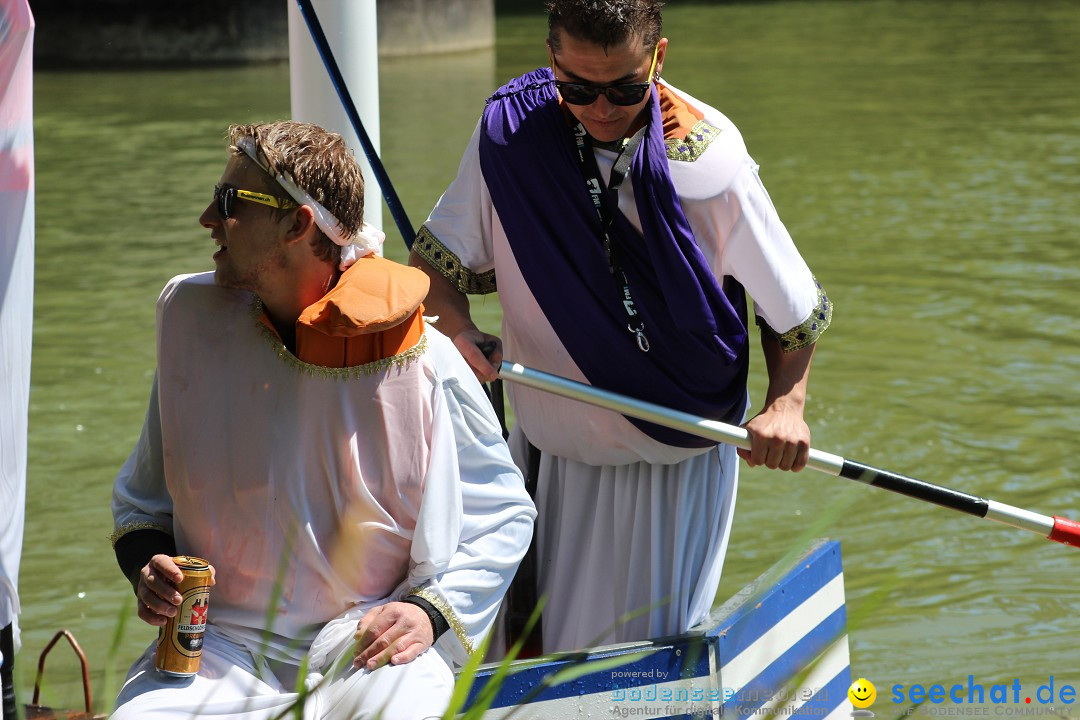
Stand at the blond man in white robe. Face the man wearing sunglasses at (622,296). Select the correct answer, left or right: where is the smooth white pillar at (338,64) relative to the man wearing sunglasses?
left

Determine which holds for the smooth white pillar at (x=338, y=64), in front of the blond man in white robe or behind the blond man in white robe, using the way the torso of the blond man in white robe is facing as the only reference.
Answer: behind

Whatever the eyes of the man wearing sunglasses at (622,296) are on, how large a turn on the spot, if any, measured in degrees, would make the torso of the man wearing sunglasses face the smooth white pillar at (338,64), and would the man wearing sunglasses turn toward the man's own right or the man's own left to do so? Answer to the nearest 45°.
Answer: approximately 135° to the man's own right

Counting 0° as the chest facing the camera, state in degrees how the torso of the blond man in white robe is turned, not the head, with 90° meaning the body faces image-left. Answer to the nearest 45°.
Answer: approximately 0°

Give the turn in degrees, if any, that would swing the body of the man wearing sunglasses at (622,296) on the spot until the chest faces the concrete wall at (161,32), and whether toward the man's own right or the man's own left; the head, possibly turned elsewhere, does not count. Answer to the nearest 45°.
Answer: approximately 180°

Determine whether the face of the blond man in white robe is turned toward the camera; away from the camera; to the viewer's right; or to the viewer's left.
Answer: to the viewer's left

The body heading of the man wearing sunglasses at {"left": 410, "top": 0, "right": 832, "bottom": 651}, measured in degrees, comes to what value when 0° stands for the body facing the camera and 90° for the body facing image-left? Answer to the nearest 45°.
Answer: approximately 0°

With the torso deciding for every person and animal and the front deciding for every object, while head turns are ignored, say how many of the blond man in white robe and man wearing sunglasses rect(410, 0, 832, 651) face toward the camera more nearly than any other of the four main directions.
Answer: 2

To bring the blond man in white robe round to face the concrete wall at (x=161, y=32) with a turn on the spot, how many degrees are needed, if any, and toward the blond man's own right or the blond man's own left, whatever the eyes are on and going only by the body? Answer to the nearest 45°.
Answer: approximately 180°
